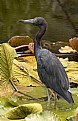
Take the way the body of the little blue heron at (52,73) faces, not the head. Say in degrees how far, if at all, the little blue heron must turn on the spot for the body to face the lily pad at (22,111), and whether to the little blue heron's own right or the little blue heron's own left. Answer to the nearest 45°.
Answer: approximately 90° to the little blue heron's own left

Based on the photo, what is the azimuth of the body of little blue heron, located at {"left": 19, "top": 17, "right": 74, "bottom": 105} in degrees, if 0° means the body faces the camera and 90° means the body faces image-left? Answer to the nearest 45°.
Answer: approximately 90°

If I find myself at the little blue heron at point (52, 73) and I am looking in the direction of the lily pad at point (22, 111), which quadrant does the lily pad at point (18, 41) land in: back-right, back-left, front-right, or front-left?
back-right

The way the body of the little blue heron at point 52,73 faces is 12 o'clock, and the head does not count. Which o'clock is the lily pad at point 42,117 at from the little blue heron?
The lily pad is roughly at 9 o'clock from the little blue heron.

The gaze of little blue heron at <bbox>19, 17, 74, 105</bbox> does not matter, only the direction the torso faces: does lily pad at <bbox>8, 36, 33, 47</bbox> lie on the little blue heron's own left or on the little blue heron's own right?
on the little blue heron's own right
